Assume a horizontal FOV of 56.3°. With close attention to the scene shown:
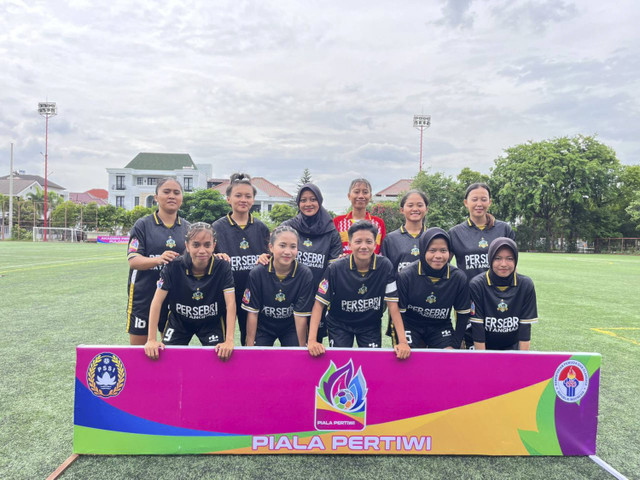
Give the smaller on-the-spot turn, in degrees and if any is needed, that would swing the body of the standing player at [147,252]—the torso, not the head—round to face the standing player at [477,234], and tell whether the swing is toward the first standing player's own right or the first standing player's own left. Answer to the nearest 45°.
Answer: approximately 45° to the first standing player's own left

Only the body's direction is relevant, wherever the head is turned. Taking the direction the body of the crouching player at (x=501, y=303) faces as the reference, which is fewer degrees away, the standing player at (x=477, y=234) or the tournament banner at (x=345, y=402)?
the tournament banner

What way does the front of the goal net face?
toward the camera

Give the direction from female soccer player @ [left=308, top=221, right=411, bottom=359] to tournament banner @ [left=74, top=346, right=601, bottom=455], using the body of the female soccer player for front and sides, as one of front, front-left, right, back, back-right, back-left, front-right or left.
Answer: front

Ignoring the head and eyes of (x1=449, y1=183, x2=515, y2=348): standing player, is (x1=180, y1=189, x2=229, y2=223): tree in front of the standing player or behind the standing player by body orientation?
behind

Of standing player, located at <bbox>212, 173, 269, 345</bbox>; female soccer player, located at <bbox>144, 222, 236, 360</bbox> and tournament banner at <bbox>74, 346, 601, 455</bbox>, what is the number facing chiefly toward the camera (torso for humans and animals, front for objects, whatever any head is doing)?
3

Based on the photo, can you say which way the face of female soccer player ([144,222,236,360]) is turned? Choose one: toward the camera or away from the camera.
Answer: toward the camera

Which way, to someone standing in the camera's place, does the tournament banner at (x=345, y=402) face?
facing the viewer

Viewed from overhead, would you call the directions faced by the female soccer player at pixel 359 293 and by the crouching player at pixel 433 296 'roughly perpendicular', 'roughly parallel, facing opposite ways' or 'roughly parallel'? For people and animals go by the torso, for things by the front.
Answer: roughly parallel
